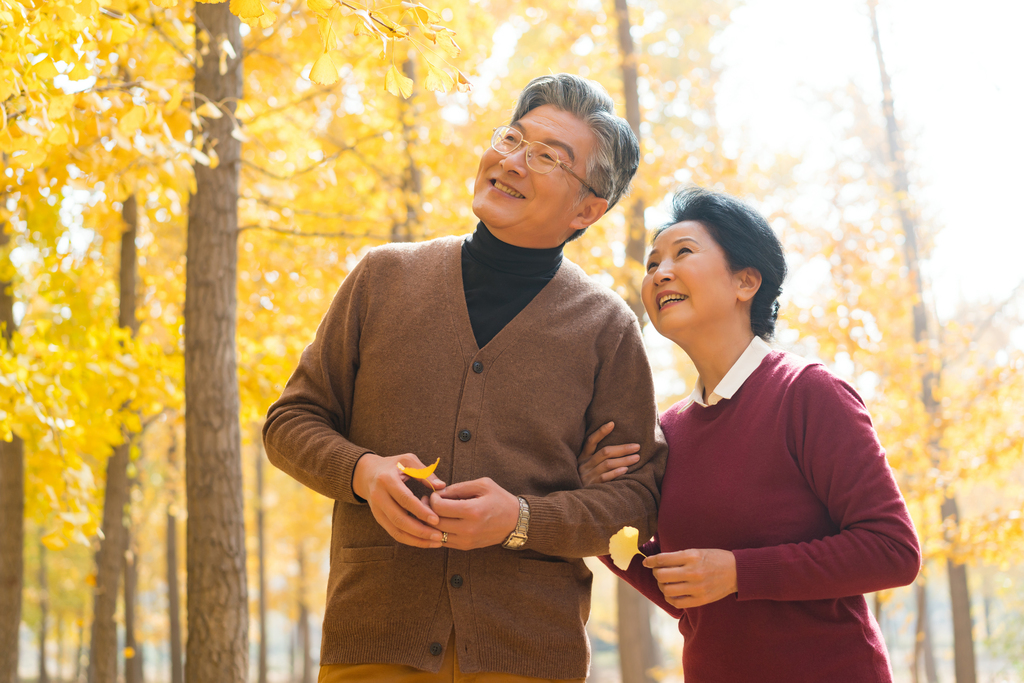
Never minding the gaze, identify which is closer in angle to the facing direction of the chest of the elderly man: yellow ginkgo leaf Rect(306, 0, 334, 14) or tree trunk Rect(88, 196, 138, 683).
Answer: the yellow ginkgo leaf

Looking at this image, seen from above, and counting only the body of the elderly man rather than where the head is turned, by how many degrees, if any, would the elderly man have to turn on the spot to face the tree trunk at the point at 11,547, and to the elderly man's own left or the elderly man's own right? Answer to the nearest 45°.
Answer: approximately 135° to the elderly man's own right

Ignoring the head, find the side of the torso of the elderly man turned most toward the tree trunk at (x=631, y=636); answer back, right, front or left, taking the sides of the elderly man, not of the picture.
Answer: back

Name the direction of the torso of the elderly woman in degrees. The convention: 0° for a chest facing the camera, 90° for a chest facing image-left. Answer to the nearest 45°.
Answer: approximately 45°

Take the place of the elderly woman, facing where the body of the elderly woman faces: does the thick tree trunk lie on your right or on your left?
on your right

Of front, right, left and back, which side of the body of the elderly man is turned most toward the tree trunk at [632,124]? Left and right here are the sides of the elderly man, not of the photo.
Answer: back

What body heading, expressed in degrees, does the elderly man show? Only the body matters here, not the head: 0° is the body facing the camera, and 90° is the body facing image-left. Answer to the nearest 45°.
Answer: approximately 0°

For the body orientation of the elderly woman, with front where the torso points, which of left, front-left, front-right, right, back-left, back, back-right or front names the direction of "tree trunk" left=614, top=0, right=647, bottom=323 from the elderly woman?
back-right

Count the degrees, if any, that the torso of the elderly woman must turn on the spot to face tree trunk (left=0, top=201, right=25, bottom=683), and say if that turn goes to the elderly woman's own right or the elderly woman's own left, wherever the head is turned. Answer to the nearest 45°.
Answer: approximately 90° to the elderly woman's own right
